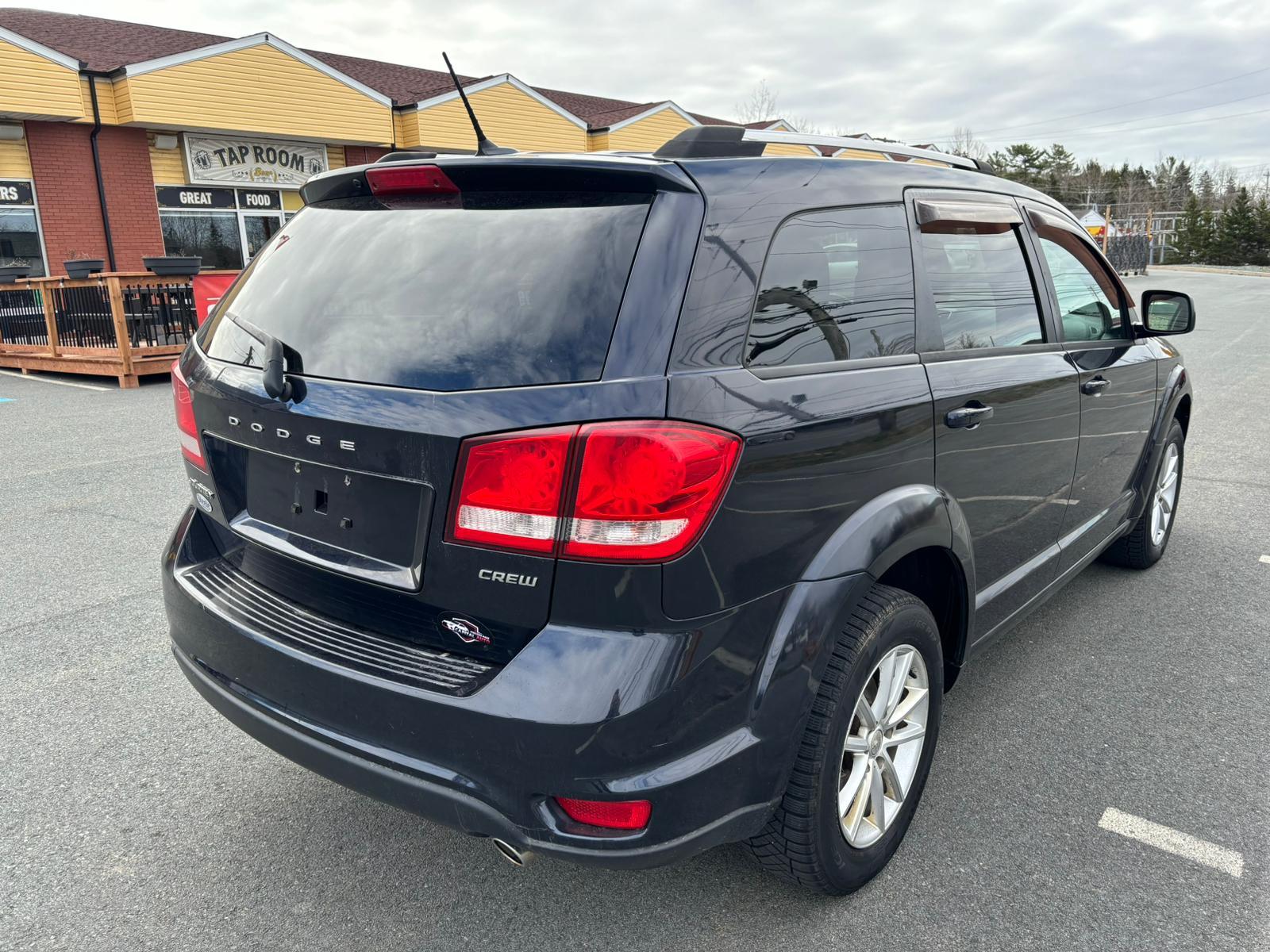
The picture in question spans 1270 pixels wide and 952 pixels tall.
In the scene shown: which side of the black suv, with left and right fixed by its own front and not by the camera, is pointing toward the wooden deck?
left

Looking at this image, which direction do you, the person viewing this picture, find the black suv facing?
facing away from the viewer and to the right of the viewer

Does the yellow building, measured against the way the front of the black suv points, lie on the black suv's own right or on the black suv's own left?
on the black suv's own left

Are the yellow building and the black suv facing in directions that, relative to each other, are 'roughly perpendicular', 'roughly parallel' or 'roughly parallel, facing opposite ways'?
roughly perpendicular

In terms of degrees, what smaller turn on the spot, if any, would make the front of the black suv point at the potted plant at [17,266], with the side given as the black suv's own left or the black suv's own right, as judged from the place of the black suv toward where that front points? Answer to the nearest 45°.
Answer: approximately 90° to the black suv's own left

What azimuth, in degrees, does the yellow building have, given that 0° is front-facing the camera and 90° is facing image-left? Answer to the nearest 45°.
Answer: approximately 315°

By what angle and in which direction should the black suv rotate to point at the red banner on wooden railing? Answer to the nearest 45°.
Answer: approximately 90° to its left
